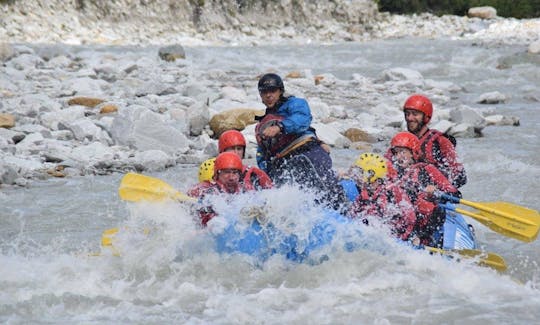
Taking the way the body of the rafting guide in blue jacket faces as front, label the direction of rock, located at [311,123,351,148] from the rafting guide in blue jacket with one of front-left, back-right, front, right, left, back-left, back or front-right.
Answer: back-right

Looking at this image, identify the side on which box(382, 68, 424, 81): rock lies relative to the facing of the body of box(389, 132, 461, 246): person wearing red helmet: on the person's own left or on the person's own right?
on the person's own right

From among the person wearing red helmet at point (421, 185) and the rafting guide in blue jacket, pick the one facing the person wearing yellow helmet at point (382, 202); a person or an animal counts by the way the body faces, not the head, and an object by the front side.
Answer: the person wearing red helmet at point (421, 185)

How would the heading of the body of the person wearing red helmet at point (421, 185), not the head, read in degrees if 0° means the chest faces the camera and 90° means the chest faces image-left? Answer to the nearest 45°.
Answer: approximately 45°

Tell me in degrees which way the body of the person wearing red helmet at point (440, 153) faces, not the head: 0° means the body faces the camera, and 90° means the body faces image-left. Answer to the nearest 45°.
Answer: approximately 45°

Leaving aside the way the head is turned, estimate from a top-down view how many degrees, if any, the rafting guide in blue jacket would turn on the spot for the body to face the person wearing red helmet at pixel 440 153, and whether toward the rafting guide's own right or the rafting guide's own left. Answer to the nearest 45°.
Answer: approximately 135° to the rafting guide's own left

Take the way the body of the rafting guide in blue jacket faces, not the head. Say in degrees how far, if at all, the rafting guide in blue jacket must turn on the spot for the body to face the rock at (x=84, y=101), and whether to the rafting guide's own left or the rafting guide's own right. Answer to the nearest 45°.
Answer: approximately 90° to the rafting guide's own right

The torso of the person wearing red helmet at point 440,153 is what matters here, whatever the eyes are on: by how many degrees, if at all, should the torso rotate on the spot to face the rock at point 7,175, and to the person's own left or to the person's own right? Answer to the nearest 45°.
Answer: approximately 45° to the person's own right

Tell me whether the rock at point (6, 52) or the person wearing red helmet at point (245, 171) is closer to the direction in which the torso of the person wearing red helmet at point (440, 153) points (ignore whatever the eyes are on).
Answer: the person wearing red helmet

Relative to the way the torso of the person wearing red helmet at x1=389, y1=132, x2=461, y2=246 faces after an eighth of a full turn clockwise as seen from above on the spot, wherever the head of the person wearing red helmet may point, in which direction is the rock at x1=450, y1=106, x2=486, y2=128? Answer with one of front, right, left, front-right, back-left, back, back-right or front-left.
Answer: right

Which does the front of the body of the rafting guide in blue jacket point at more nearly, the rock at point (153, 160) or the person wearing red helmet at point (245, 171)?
the person wearing red helmet

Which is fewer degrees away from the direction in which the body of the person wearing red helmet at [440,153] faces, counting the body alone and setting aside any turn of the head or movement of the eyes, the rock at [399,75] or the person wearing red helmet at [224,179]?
the person wearing red helmet
